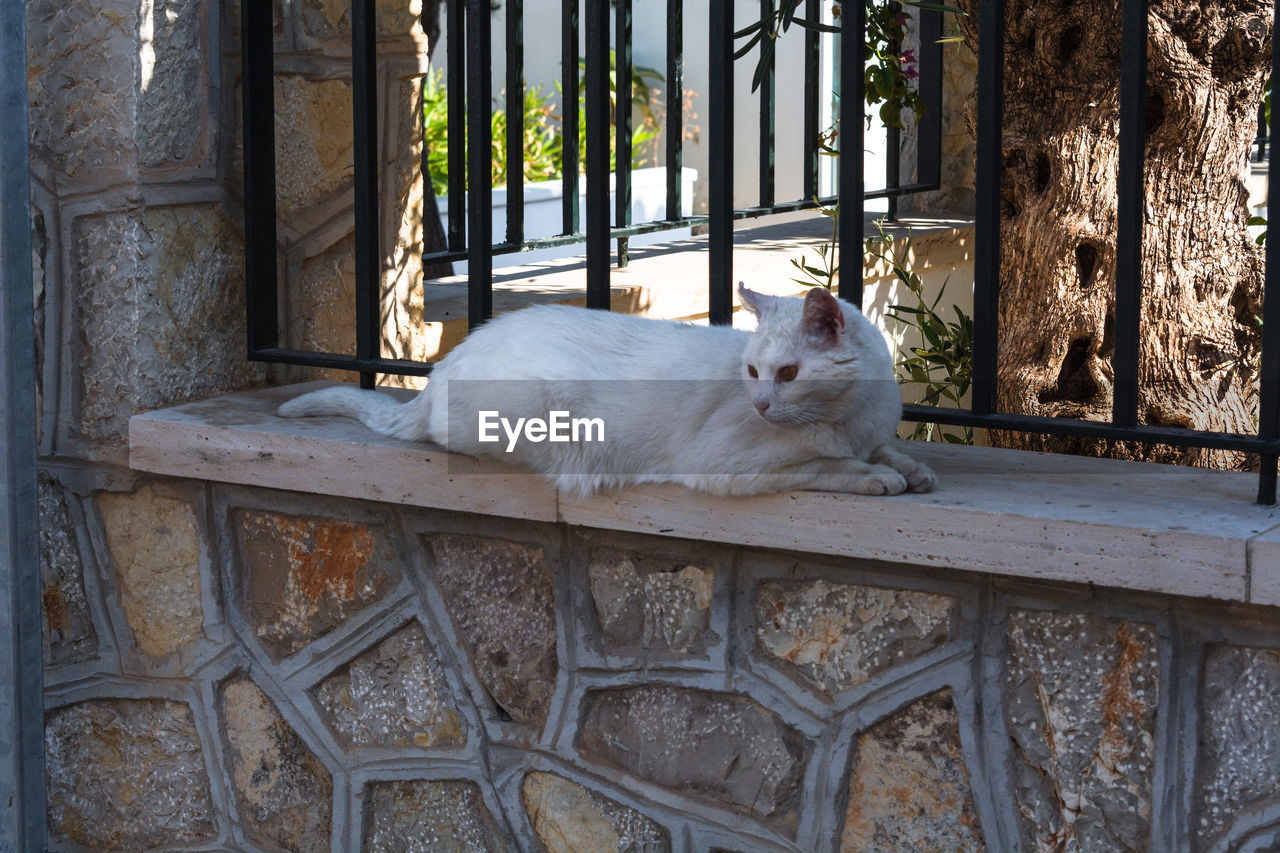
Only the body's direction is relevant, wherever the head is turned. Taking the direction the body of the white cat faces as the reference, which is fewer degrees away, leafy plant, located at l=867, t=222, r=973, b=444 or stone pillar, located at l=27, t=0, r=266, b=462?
the leafy plant

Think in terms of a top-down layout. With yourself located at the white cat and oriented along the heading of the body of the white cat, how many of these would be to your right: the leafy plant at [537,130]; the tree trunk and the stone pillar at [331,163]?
0

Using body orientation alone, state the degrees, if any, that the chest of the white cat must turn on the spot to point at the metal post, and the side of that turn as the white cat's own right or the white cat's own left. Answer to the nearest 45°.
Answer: approximately 180°

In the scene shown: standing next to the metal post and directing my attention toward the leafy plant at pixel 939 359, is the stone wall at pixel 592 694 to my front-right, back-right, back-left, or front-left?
front-right

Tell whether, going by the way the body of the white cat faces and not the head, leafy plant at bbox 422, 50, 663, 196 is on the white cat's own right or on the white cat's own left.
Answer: on the white cat's own left

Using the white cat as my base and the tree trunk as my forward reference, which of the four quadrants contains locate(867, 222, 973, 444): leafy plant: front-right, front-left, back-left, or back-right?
front-left

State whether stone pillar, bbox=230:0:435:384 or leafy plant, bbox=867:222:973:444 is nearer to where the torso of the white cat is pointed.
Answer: the leafy plant

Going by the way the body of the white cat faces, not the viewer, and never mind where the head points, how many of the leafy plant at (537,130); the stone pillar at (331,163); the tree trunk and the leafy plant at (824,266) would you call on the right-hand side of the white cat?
0

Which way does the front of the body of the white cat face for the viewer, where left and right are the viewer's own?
facing to the right of the viewer

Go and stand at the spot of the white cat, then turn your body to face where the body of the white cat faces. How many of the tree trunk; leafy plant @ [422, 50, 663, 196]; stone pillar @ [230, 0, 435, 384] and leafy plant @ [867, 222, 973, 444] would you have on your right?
0

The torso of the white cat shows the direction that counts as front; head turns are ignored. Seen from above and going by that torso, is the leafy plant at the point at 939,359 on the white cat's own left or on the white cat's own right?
on the white cat's own left

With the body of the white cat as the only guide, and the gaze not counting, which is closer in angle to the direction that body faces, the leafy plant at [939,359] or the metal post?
the leafy plant

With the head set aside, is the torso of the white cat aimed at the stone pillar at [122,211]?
no

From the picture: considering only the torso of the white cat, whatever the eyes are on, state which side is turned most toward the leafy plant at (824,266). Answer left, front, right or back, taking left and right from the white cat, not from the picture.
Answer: left

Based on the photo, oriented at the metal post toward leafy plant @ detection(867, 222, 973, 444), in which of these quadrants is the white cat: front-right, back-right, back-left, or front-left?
front-right

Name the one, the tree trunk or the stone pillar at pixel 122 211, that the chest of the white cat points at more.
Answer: the tree trunk

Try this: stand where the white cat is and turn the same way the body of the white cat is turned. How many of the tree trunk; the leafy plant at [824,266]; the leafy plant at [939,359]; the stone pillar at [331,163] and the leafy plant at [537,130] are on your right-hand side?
0
